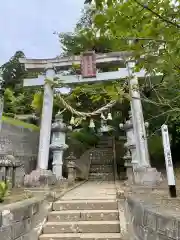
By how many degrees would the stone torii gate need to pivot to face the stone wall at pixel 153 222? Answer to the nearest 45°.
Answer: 0° — it already faces it

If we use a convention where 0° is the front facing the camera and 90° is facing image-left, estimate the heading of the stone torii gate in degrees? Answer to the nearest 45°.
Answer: approximately 0°

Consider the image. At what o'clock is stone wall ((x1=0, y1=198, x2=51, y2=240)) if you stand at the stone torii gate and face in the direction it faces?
The stone wall is roughly at 12 o'clock from the stone torii gate.
